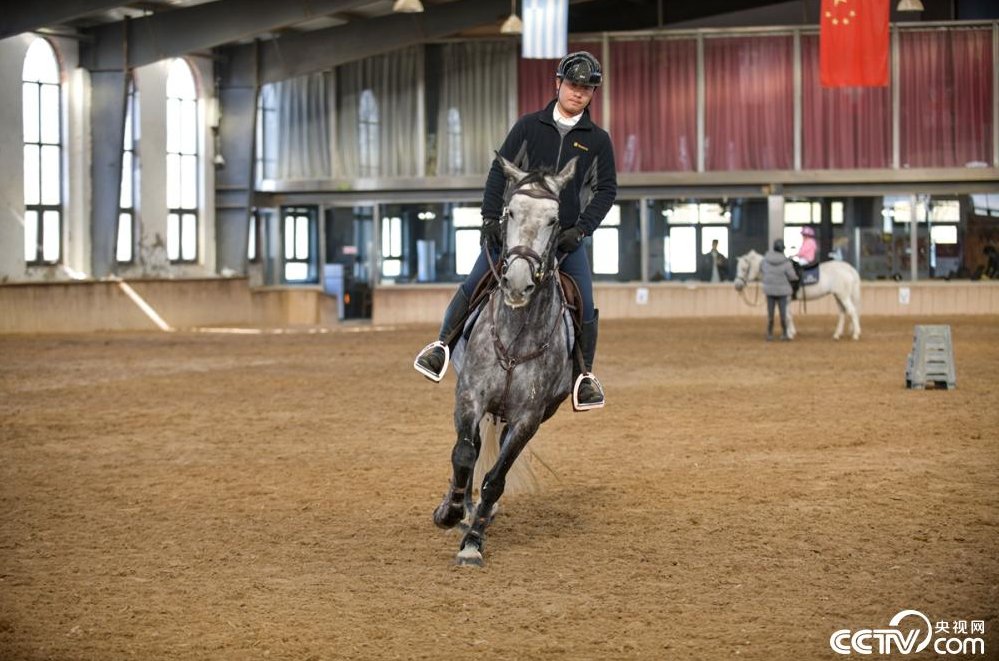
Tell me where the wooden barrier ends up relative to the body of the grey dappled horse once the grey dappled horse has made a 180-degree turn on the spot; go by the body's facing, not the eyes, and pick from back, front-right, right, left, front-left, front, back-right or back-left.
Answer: front

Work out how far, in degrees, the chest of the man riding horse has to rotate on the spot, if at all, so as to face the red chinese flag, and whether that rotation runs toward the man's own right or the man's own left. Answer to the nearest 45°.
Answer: approximately 180°

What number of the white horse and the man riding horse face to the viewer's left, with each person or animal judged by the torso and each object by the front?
1

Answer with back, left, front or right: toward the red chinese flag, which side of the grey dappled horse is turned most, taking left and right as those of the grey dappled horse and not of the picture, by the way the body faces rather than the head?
back

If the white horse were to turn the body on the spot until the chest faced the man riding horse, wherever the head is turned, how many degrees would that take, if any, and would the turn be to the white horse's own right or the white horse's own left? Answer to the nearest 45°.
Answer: approximately 90° to the white horse's own left

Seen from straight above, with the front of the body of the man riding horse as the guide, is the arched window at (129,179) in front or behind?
behind

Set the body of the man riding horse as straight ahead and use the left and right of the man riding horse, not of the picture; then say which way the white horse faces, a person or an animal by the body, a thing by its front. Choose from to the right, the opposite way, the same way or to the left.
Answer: to the right

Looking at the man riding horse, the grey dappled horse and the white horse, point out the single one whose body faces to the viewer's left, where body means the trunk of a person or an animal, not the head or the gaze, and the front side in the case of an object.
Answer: the white horse

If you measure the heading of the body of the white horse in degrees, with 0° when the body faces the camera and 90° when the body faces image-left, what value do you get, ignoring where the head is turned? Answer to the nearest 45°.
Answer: approximately 90°
